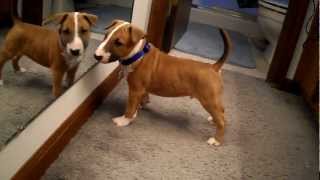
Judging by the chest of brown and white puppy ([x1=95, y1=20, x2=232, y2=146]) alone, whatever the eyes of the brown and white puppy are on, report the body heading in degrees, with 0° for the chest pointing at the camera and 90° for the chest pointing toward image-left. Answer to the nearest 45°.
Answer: approximately 90°

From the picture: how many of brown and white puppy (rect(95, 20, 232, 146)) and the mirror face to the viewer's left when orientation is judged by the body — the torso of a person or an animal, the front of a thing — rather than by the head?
1

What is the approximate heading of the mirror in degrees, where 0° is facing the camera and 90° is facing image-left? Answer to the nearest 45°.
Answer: approximately 315°

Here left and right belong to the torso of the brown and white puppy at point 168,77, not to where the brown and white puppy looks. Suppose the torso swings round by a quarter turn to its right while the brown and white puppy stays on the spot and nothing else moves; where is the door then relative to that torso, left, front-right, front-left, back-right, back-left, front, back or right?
front-right

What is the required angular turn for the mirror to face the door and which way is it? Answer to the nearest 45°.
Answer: approximately 45° to its left
